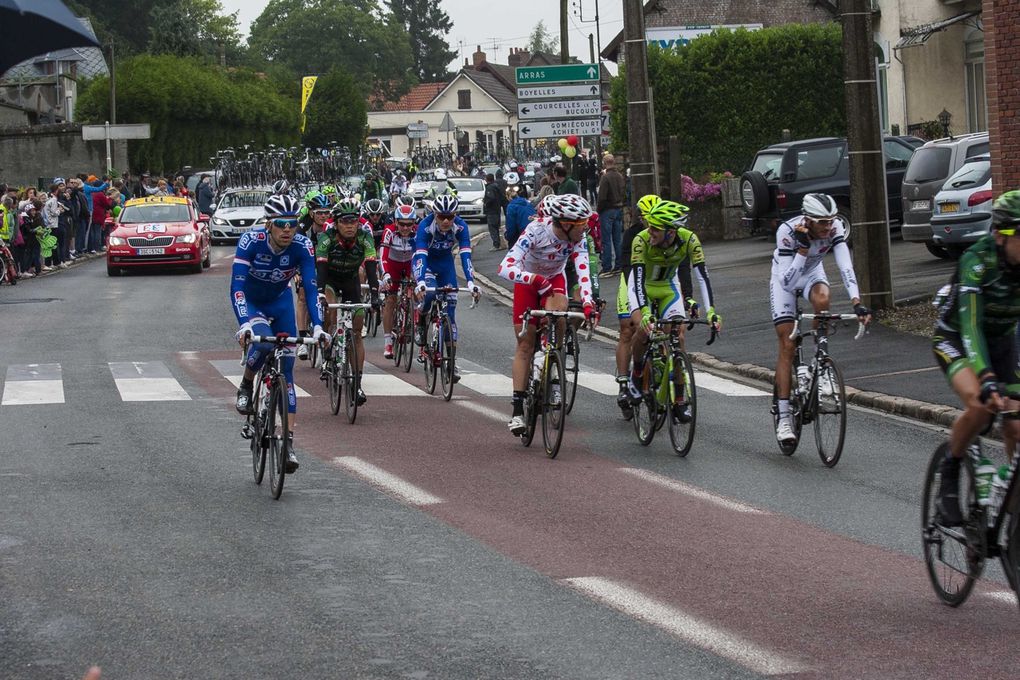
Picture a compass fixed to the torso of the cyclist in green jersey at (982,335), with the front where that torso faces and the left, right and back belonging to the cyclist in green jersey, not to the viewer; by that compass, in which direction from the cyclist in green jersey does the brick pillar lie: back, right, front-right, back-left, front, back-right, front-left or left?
back-left

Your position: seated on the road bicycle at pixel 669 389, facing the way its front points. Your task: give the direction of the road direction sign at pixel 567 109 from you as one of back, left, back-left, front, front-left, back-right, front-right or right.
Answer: back-left

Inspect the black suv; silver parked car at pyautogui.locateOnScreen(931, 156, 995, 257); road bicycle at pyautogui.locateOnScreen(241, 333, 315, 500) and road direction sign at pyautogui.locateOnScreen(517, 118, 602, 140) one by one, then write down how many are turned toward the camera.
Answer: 2

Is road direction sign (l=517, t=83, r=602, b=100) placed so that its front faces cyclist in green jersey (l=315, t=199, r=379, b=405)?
yes

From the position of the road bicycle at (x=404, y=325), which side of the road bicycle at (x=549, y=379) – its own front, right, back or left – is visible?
back

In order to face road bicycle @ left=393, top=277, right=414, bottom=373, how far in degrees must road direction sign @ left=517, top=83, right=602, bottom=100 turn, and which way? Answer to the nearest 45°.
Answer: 0° — it already faces it

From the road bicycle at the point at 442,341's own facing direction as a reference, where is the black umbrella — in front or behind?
in front

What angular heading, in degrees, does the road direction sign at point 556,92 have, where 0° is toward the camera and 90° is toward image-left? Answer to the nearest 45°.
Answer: approximately 0°

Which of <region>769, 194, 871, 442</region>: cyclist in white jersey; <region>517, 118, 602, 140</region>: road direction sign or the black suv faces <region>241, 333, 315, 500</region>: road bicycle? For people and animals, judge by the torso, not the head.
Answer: the road direction sign
